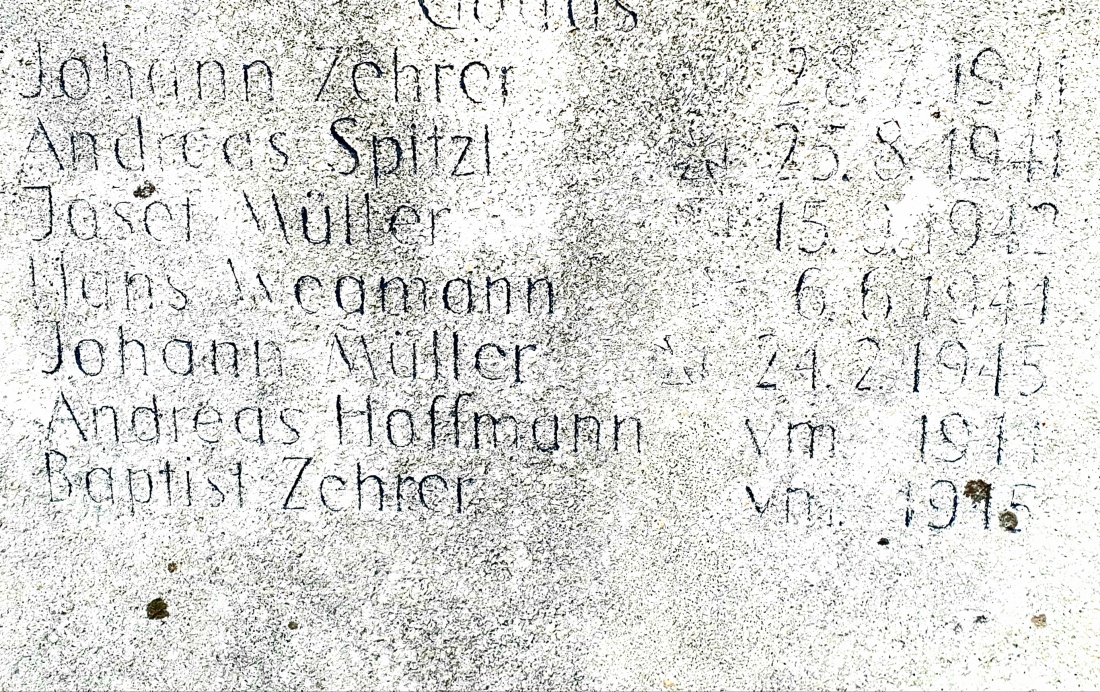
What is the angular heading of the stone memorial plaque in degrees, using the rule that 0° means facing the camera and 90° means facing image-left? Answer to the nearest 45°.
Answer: approximately 0°
